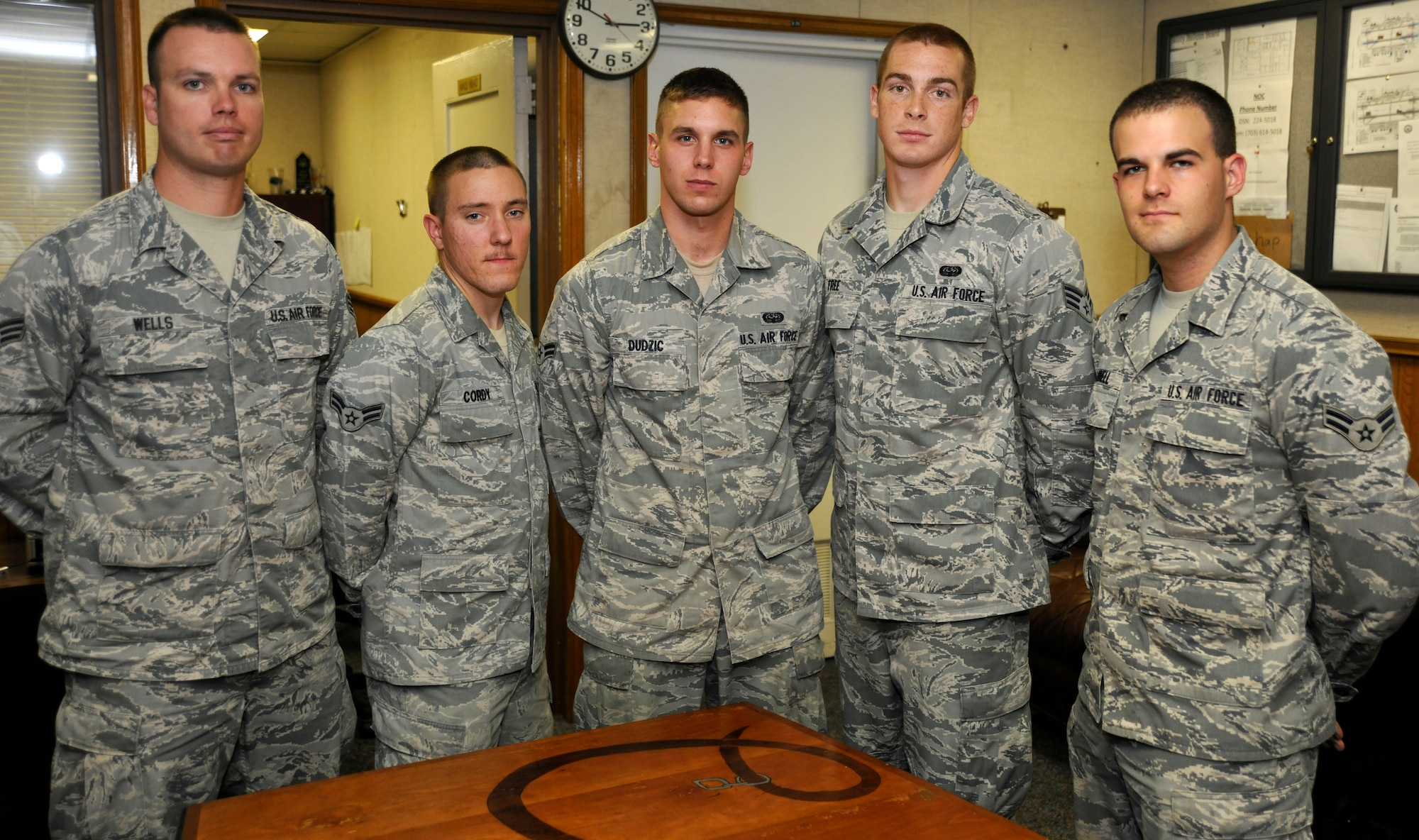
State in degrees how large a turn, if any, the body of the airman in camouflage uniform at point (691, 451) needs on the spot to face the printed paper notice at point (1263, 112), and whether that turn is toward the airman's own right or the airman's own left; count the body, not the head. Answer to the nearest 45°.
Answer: approximately 135° to the airman's own left

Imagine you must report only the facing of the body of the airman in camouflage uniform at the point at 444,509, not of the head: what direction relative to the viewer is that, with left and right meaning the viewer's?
facing the viewer and to the right of the viewer

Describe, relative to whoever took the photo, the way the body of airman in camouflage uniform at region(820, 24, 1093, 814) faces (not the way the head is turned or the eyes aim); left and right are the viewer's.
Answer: facing the viewer and to the left of the viewer

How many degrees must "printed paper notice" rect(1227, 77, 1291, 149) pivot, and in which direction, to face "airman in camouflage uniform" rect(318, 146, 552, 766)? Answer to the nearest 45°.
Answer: approximately 45° to its right

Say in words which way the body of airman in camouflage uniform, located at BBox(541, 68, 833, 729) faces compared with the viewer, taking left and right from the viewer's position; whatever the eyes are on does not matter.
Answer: facing the viewer

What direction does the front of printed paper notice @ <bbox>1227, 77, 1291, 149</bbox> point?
toward the camera

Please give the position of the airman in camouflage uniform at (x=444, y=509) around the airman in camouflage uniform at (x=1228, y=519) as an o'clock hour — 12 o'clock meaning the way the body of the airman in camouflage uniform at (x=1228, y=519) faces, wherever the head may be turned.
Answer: the airman in camouflage uniform at (x=444, y=509) is roughly at 1 o'clock from the airman in camouflage uniform at (x=1228, y=519).

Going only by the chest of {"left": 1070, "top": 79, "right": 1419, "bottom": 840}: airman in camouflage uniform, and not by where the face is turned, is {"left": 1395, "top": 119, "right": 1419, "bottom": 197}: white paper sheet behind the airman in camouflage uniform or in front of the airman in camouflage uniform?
behind

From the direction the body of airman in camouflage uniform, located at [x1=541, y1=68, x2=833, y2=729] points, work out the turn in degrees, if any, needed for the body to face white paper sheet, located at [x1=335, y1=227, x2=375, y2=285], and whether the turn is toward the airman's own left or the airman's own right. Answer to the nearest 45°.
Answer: approximately 135° to the airman's own right

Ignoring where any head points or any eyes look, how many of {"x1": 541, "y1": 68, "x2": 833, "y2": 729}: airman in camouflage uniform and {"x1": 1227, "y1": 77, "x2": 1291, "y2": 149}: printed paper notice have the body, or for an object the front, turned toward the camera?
2

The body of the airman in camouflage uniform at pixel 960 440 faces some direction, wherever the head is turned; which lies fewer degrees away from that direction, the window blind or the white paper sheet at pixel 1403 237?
the window blind

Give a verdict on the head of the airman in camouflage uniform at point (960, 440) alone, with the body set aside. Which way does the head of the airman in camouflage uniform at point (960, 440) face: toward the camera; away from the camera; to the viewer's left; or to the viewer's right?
toward the camera

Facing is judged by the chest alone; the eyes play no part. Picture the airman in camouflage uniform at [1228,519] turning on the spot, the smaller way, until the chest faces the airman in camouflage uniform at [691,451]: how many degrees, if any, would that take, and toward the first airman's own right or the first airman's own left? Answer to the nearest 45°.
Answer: approximately 45° to the first airman's own right
